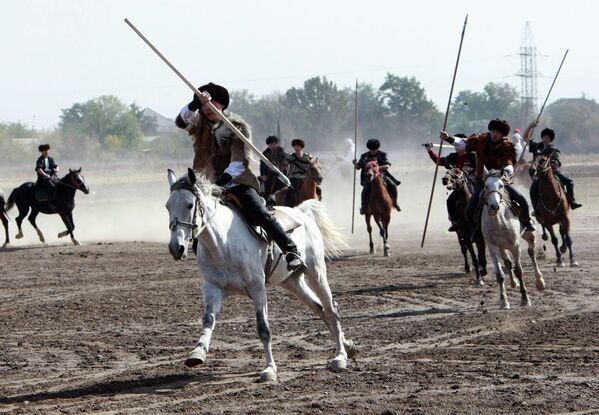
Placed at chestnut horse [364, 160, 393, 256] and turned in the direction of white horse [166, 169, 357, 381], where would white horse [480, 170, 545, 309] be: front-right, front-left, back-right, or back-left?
front-left

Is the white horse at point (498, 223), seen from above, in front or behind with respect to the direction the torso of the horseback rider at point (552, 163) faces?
in front

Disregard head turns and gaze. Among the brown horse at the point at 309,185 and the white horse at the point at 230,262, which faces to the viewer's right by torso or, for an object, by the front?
the brown horse

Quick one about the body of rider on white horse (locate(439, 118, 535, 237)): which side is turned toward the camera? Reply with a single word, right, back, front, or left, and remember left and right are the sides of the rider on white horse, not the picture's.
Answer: front

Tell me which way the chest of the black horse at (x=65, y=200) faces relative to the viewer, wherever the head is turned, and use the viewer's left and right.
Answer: facing to the right of the viewer

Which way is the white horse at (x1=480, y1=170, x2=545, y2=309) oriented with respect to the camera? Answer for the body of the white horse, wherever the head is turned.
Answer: toward the camera

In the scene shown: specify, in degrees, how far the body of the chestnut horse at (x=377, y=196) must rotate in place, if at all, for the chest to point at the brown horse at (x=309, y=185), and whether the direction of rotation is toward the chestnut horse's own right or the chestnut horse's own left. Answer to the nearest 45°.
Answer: approximately 45° to the chestnut horse's own right

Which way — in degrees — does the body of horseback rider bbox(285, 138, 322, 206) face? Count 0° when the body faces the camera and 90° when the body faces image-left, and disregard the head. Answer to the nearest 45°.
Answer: approximately 315°

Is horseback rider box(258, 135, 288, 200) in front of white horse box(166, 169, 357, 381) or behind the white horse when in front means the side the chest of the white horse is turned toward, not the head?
behind

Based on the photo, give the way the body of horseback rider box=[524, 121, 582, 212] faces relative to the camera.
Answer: toward the camera

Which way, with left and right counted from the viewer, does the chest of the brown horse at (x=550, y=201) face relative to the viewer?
facing the viewer
